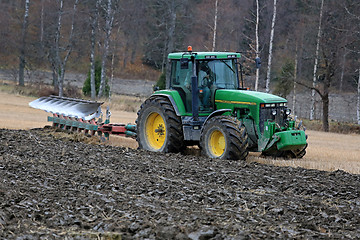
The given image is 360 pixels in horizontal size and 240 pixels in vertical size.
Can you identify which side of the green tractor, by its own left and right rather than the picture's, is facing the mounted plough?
back

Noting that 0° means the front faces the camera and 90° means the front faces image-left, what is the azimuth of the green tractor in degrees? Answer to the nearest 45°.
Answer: approximately 315°
